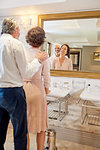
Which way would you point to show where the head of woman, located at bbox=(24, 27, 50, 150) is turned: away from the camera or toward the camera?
away from the camera

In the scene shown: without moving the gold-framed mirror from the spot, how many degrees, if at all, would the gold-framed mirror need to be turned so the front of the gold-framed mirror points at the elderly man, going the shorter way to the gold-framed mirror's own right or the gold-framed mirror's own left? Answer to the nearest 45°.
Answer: approximately 45° to the gold-framed mirror's own right

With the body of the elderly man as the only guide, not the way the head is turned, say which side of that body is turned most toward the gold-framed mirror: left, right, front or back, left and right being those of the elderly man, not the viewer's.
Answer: front

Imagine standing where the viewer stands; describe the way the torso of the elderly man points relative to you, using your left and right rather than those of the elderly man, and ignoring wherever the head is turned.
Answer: facing away from the viewer and to the right of the viewer

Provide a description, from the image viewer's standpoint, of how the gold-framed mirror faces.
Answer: facing the viewer and to the left of the viewer

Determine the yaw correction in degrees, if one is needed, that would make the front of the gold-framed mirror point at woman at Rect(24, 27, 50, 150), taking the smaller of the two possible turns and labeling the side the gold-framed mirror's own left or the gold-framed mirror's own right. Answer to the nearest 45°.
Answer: approximately 45° to the gold-framed mirror's own right

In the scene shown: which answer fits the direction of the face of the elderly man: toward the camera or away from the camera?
away from the camera

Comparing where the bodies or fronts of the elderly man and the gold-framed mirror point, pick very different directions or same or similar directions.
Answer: very different directions
